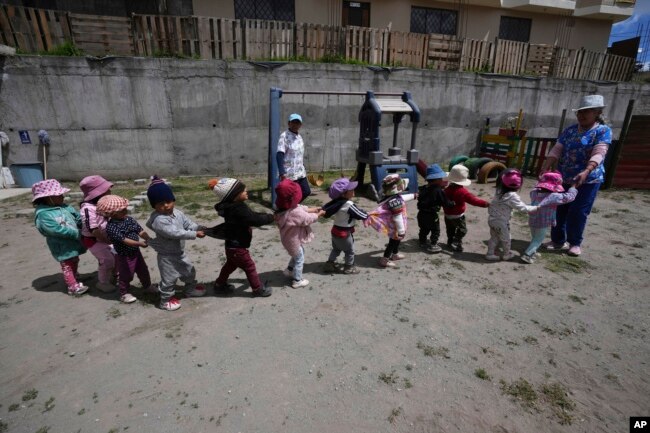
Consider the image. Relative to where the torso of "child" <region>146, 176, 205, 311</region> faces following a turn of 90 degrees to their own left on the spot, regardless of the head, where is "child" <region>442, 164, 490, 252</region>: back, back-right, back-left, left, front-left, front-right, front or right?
front-right

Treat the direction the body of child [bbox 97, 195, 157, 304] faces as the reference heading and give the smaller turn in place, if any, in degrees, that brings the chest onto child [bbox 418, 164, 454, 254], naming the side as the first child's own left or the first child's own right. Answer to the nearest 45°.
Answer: approximately 45° to the first child's own left

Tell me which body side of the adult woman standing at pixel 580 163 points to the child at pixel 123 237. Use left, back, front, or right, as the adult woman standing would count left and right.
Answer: front

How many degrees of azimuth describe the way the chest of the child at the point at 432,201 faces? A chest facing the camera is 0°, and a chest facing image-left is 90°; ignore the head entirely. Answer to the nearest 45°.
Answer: approximately 270°

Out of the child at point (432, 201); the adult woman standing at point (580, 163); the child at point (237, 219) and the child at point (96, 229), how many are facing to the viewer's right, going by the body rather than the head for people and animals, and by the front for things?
3

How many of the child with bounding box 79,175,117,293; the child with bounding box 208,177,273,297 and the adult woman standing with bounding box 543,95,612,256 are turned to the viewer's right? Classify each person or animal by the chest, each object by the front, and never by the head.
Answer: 2

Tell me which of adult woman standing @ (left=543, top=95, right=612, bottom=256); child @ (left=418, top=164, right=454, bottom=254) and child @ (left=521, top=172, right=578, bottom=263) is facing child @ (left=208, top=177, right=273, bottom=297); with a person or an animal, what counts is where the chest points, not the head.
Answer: the adult woman standing

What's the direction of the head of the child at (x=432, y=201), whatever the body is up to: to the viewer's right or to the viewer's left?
to the viewer's right

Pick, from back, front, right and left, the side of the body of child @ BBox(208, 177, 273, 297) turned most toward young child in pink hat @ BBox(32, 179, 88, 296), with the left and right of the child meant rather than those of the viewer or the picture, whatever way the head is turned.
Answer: back
